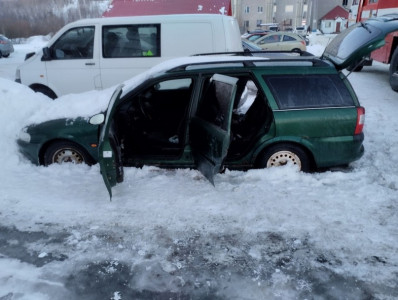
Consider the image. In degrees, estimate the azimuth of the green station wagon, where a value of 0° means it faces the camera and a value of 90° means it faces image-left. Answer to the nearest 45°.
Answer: approximately 90°

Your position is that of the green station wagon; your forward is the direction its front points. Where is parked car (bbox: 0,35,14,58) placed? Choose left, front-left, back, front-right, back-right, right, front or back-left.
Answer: front-right

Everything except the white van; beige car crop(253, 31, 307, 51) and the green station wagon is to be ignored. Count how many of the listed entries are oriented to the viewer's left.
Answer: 3

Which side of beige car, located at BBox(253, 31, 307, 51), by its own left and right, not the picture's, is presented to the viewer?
left

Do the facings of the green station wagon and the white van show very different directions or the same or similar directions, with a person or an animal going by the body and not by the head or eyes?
same or similar directions

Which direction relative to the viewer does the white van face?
to the viewer's left

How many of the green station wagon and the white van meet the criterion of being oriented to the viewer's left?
2

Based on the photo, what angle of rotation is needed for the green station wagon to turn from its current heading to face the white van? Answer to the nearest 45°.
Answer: approximately 45° to its right

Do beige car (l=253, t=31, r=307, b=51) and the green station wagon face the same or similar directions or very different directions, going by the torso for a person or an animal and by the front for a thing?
same or similar directions

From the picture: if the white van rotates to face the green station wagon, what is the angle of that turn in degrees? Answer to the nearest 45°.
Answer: approximately 135° to its left

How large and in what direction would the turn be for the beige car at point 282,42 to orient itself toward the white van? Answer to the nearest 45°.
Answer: approximately 90° to its left

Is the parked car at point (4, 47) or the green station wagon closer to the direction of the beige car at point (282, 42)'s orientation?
the parked car

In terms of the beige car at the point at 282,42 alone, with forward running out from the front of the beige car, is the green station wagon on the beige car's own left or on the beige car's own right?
on the beige car's own left

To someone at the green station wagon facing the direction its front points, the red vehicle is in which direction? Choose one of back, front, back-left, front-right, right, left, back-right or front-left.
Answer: back-right
